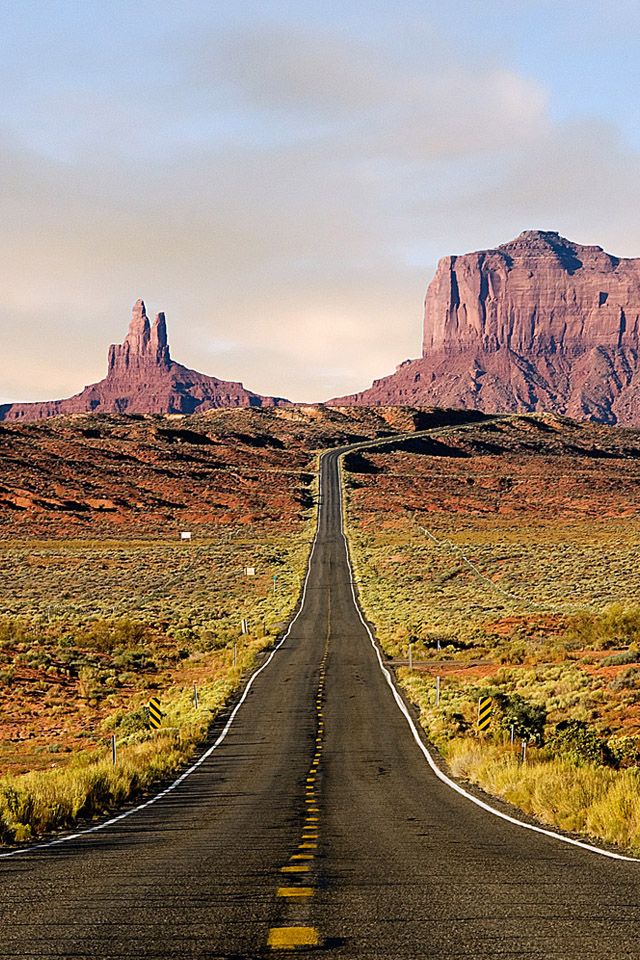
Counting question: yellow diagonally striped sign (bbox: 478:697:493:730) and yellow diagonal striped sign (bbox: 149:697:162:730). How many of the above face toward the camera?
2

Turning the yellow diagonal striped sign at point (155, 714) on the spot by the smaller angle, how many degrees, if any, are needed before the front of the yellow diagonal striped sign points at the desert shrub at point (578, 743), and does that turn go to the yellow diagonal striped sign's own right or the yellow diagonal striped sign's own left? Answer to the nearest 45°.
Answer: approximately 45° to the yellow diagonal striped sign's own left

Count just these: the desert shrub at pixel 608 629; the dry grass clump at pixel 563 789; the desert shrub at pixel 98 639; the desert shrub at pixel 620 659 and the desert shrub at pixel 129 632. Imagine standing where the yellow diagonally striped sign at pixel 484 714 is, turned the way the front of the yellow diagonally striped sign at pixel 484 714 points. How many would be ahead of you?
1

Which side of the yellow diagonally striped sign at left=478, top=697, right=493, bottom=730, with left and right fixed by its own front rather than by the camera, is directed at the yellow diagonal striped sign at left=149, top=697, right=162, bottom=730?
right

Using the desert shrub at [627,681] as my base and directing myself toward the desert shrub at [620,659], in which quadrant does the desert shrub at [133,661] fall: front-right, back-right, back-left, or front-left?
front-left

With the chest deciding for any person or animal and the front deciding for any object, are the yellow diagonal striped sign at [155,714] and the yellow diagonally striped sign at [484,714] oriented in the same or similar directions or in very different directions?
same or similar directions

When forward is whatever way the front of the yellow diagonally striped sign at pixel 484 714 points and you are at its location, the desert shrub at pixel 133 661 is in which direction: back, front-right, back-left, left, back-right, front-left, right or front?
back-right

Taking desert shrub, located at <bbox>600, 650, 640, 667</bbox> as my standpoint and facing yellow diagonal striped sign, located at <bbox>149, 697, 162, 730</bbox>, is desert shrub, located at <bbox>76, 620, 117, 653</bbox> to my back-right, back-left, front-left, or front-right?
front-right

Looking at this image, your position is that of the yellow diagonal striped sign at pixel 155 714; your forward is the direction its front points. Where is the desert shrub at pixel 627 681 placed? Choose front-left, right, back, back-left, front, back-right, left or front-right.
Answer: left

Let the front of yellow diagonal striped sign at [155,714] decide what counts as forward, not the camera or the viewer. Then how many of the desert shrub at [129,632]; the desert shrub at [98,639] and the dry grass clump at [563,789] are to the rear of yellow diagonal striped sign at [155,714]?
2

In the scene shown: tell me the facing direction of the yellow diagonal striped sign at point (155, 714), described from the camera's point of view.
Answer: facing the viewer

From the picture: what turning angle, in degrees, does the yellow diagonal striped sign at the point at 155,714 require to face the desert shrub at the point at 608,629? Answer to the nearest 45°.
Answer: approximately 135° to its left

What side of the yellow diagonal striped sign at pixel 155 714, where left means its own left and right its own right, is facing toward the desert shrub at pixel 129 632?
back

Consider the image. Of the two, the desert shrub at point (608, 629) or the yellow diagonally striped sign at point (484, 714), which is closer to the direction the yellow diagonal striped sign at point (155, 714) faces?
the yellow diagonally striped sign
